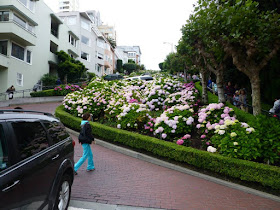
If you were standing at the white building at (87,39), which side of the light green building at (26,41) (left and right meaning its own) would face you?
left

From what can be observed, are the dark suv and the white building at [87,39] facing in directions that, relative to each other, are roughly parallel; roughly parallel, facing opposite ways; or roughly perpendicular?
roughly perpendicular

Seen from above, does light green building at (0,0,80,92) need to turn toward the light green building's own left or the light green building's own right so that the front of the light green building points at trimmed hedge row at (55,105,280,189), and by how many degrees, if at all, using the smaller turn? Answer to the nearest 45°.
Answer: approximately 45° to the light green building's own right

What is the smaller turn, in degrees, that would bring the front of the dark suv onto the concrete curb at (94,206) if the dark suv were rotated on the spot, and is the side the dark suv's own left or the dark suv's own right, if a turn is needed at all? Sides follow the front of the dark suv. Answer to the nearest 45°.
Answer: approximately 180°

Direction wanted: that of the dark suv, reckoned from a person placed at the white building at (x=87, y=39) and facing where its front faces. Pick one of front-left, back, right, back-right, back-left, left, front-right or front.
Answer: front-right

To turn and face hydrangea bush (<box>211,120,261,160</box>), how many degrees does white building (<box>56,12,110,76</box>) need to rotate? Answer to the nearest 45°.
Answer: approximately 45° to its right
